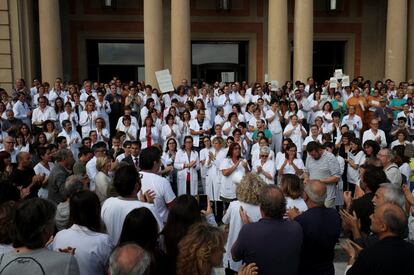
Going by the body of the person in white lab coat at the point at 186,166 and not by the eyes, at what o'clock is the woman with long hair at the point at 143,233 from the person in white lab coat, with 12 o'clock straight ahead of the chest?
The woman with long hair is roughly at 12 o'clock from the person in white lab coat.

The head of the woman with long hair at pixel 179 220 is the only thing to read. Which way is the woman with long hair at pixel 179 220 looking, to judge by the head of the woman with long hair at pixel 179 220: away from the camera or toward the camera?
away from the camera

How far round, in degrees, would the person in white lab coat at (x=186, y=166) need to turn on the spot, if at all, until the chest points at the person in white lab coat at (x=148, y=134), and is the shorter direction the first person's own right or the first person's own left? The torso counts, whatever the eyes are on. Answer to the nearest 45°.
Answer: approximately 135° to the first person's own right

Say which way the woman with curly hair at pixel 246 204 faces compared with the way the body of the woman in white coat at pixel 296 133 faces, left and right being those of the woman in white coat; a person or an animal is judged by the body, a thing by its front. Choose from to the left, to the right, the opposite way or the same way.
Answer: the opposite way

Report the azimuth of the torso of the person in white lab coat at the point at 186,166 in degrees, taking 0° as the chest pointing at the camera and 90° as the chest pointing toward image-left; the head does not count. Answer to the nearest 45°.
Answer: approximately 0°

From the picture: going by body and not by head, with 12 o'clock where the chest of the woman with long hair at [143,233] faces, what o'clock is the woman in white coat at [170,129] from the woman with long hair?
The woman in white coat is roughly at 12 o'clock from the woman with long hair.

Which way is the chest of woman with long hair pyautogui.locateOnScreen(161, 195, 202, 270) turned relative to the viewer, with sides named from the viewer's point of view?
facing away from the viewer

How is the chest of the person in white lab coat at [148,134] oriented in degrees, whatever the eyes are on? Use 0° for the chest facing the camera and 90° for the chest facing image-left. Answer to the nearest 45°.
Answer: approximately 0°

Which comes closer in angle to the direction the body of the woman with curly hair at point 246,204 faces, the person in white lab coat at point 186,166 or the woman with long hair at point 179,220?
the person in white lab coat
